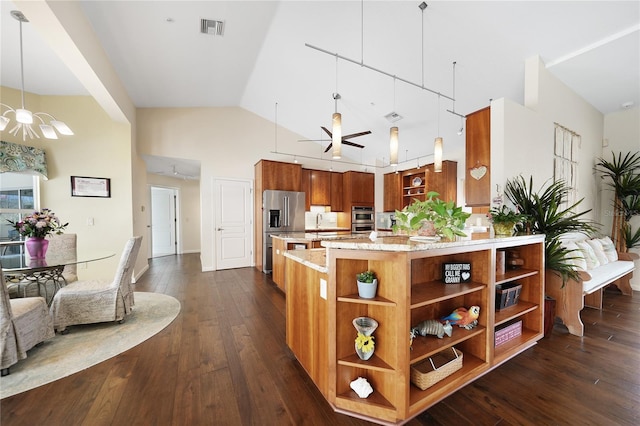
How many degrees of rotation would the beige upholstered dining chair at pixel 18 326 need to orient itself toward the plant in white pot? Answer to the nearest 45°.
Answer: approximately 90° to its right

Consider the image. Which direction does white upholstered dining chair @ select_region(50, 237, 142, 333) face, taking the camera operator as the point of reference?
facing to the left of the viewer

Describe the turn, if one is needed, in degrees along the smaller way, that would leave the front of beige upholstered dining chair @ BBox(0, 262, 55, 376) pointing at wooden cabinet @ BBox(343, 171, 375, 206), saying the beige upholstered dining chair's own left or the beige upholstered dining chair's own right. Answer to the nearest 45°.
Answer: approximately 45° to the beige upholstered dining chair's own right

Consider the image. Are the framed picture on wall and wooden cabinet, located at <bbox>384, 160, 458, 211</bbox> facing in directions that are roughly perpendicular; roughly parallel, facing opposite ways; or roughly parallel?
roughly perpendicular

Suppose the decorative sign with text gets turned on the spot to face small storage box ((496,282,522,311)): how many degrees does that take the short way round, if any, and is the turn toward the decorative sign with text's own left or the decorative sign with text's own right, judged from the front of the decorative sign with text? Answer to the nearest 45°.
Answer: approximately 135° to the decorative sign with text's own left

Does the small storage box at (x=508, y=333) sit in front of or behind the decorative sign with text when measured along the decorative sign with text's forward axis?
behind

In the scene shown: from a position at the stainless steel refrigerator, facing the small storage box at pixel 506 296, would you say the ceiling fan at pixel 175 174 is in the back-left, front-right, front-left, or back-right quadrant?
back-right

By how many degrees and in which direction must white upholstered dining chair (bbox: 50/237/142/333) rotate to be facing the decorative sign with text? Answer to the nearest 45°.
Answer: approximately 135° to its left

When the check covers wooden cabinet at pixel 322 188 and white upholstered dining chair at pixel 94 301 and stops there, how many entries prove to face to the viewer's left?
1
